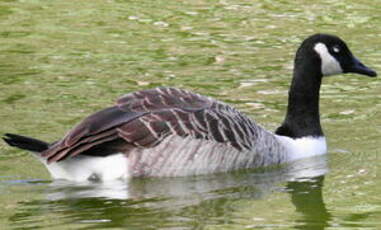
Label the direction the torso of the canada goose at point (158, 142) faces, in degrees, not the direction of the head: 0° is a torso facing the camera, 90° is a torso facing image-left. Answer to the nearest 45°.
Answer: approximately 270°
